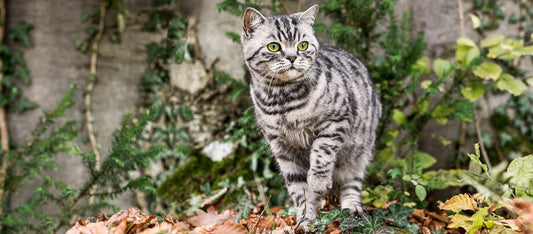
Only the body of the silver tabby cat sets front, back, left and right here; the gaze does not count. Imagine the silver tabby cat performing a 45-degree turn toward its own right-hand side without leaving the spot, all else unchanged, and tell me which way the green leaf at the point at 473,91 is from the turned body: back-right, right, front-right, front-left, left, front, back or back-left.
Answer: back-right

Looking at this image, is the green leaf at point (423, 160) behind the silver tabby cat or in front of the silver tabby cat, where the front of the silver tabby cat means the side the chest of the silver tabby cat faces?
behind

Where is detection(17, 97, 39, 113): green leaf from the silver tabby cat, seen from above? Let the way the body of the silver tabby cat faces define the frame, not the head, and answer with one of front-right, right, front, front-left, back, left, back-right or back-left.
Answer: right

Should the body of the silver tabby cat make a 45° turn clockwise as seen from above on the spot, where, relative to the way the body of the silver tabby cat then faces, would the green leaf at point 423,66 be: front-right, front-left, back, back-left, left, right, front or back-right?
back-right

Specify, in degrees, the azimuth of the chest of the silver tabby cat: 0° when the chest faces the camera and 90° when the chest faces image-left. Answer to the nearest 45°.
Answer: approximately 45°

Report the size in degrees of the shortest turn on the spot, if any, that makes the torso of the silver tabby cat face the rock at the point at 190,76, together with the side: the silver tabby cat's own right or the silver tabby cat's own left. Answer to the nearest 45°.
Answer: approximately 90° to the silver tabby cat's own right

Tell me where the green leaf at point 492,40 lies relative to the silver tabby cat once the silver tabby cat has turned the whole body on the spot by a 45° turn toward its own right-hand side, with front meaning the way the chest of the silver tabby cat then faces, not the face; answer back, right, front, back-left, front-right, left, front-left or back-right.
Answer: back-right

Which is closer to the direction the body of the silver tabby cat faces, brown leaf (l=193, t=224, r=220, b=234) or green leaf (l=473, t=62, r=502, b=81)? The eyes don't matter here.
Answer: the brown leaf

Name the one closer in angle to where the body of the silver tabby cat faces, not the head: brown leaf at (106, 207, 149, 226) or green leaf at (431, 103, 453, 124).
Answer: the brown leaf

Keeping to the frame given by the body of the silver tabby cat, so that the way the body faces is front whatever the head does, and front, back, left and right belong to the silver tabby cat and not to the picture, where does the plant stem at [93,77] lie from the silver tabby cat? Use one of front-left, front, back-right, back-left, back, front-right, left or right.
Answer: right

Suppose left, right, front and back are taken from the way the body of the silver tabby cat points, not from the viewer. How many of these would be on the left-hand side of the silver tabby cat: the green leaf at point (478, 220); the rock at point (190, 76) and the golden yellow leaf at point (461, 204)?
2

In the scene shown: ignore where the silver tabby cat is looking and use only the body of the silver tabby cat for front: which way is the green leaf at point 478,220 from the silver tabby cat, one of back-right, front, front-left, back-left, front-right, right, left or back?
left
